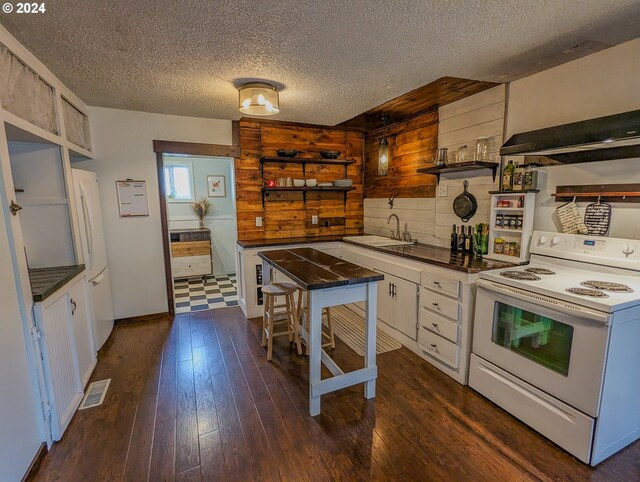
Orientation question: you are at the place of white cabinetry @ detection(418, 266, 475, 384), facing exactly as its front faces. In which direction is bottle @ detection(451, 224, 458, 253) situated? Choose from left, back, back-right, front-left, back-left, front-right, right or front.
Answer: back-right

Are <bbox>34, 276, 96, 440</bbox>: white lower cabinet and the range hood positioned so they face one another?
yes

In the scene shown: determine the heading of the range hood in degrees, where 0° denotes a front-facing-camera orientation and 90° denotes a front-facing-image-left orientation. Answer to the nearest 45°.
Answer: approximately 45°

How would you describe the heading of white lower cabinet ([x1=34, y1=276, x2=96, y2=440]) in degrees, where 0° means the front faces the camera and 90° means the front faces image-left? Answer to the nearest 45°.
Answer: approximately 315°

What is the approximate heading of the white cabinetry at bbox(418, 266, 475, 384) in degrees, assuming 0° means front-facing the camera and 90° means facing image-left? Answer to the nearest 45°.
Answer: approximately 45°

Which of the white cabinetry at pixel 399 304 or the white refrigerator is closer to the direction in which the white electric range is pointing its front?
the white refrigerator

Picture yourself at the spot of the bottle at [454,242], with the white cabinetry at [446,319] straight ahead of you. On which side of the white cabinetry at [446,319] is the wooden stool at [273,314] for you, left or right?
right

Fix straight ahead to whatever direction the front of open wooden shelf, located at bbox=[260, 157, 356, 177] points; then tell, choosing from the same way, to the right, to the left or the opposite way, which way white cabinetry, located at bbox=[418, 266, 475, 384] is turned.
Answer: to the right

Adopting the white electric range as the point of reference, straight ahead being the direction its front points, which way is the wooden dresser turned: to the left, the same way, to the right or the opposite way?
to the left

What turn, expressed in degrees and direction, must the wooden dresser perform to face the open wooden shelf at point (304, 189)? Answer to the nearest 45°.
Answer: approximately 45° to its left

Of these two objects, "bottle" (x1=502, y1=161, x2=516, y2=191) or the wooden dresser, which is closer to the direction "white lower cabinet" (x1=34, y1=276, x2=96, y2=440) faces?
the bottle
